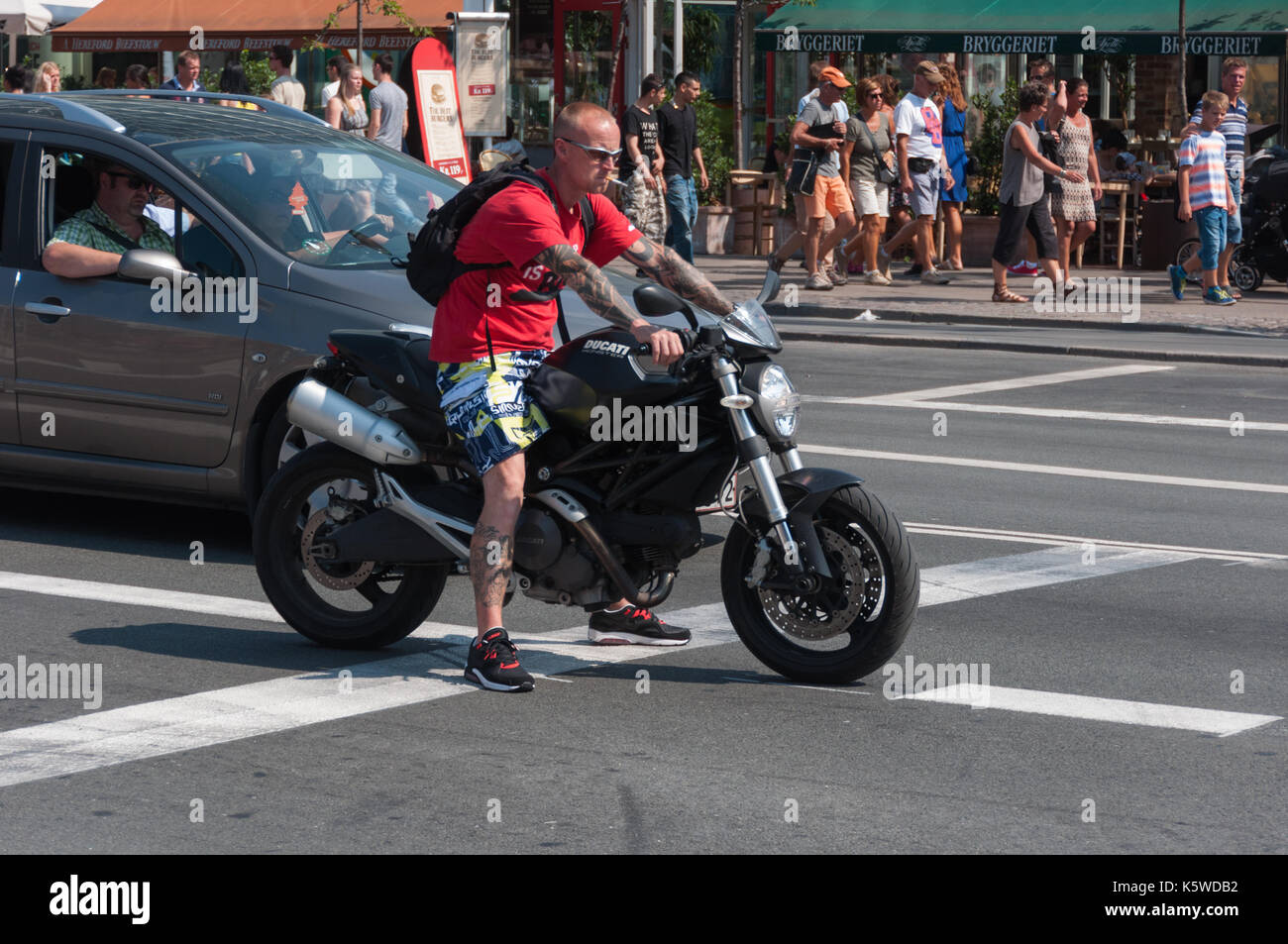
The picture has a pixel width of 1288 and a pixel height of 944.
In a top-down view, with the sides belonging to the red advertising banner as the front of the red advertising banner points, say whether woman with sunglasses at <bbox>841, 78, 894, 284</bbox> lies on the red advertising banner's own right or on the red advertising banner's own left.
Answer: on the red advertising banner's own left

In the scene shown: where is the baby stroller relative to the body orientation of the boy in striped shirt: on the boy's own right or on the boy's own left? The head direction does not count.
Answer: on the boy's own left

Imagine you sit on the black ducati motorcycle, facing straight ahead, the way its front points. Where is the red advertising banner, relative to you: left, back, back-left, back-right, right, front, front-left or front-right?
back-left

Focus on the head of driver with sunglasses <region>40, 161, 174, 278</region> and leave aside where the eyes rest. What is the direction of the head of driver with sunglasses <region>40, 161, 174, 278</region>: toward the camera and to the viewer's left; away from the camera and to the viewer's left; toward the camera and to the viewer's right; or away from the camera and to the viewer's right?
toward the camera and to the viewer's right

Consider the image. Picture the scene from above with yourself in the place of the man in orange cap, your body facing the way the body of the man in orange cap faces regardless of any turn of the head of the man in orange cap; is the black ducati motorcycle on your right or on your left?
on your right

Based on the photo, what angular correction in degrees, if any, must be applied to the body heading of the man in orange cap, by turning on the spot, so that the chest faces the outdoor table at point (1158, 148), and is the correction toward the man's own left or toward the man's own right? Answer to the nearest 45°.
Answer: approximately 90° to the man's own left

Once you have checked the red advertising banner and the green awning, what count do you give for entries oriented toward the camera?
2

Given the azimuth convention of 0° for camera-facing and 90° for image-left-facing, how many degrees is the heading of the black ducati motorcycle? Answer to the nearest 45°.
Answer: approximately 315°
